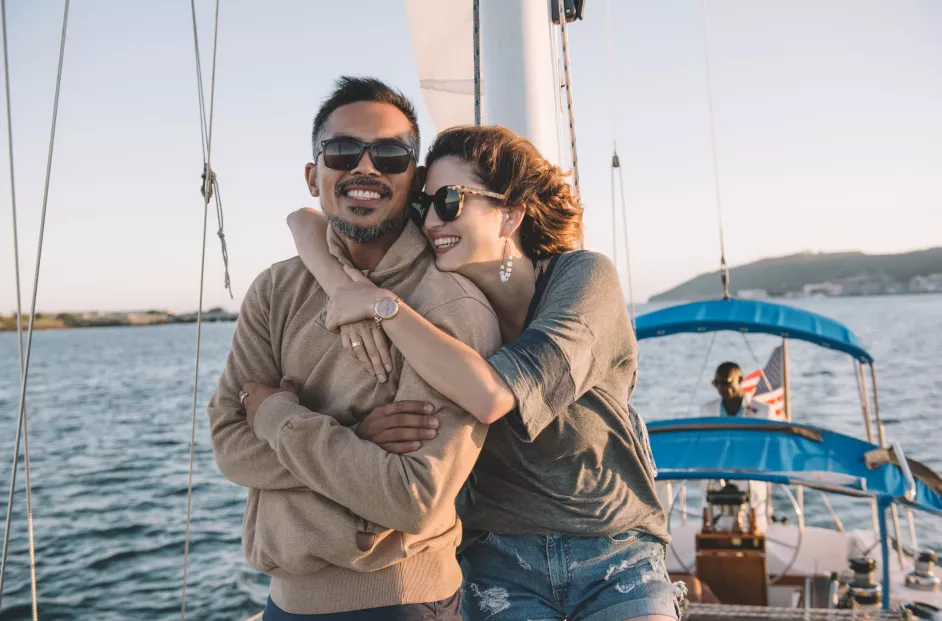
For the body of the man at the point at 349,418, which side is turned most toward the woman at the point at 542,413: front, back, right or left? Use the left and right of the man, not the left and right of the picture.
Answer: left

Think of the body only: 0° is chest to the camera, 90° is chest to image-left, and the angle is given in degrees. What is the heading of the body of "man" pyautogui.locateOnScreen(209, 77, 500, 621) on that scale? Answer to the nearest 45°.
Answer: approximately 0°

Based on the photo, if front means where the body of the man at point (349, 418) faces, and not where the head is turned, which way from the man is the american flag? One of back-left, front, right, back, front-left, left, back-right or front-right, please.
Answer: back-left

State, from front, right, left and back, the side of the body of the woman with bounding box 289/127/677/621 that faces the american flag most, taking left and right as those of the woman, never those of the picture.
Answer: back

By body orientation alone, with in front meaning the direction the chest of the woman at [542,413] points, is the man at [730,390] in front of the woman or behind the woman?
behind

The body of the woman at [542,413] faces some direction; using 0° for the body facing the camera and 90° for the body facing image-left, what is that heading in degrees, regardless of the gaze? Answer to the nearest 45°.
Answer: approximately 45°

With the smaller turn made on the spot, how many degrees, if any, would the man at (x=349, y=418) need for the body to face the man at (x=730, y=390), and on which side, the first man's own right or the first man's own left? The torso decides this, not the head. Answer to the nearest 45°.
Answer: approximately 135° to the first man's own left
